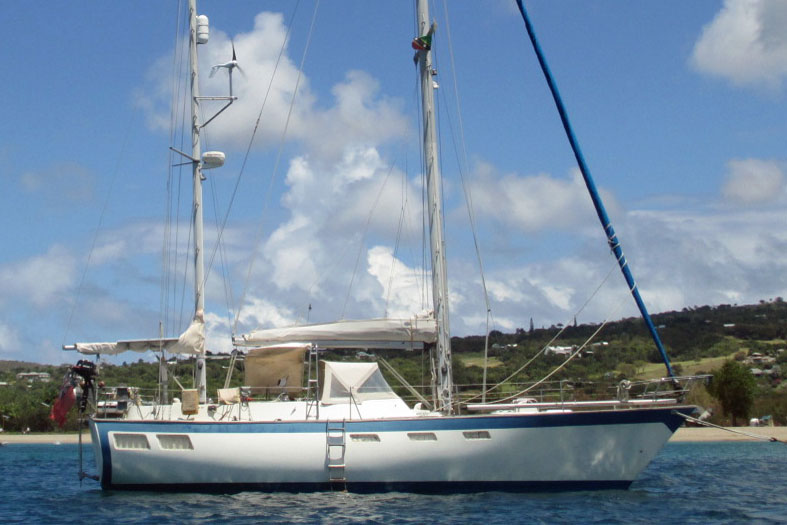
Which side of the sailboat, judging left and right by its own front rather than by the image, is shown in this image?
right
